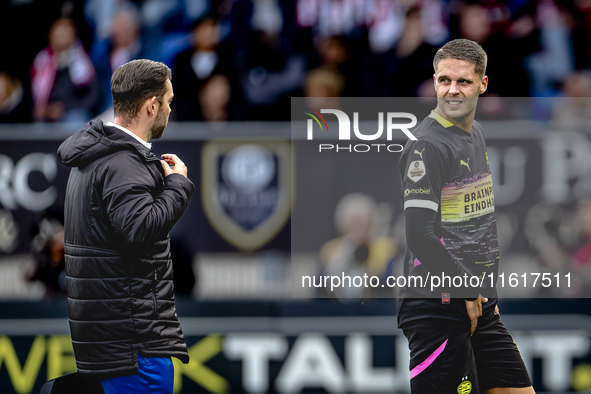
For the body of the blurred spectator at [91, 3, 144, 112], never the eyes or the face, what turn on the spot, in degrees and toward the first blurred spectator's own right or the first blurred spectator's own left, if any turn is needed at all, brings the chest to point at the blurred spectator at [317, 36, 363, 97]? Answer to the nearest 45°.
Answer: approximately 90° to the first blurred spectator's own left

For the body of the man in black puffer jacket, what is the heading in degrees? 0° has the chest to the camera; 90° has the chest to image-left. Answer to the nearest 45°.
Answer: approximately 225°

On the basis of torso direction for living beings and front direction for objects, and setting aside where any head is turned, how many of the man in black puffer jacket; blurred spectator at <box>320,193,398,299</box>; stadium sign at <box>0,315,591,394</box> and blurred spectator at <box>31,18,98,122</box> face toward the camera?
3

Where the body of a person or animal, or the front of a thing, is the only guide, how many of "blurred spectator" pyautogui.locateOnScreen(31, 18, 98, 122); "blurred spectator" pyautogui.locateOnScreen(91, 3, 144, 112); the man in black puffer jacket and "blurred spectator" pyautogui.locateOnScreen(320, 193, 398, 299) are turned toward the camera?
3
